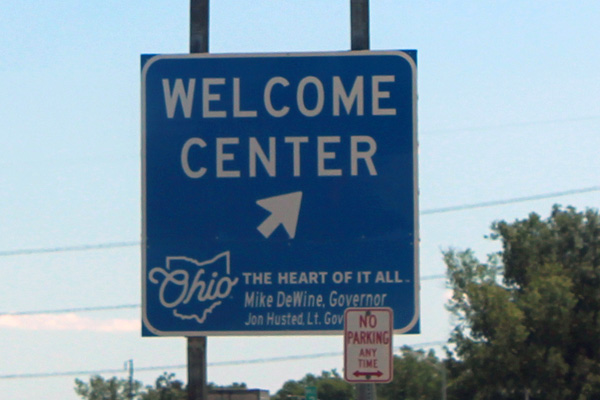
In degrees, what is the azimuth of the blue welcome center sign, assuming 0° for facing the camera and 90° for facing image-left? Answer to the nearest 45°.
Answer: approximately 0°
